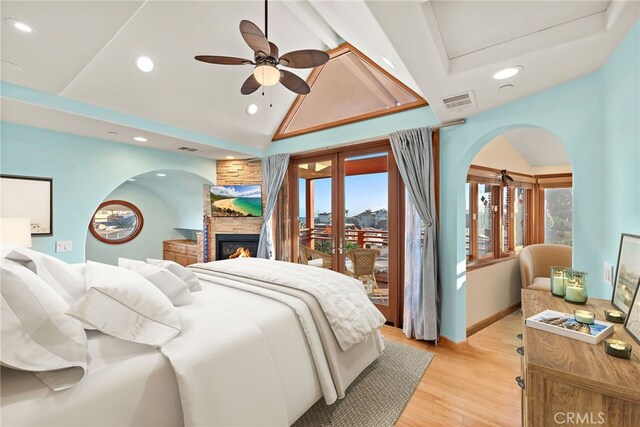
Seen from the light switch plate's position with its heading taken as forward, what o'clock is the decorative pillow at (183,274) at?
The decorative pillow is roughly at 12 o'clock from the light switch plate.
